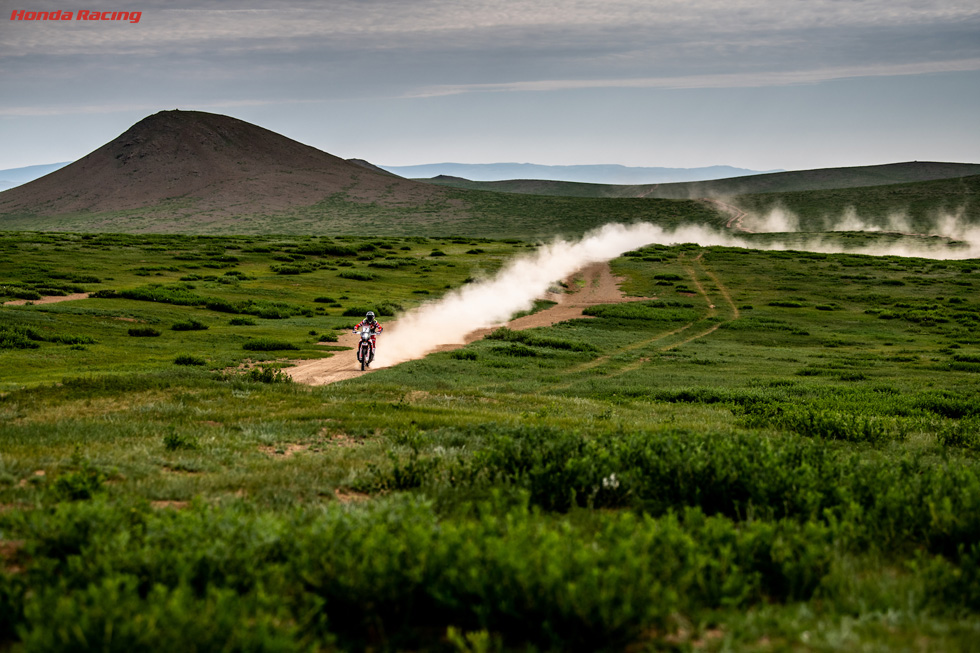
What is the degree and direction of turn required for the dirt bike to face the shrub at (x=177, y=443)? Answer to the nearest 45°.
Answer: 0° — it already faces it

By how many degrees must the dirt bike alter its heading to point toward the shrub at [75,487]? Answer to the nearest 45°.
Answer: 0° — it already faces it

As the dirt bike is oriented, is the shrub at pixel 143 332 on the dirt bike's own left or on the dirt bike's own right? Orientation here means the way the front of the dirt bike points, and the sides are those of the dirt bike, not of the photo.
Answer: on the dirt bike's own right

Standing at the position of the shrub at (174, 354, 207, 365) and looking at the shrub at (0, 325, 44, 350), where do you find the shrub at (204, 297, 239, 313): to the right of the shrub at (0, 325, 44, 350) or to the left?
right

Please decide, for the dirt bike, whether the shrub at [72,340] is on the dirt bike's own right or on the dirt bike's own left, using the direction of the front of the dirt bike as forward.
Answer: on the dirt bike's own right

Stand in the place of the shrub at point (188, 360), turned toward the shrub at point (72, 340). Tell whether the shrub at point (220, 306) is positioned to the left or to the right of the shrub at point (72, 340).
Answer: right

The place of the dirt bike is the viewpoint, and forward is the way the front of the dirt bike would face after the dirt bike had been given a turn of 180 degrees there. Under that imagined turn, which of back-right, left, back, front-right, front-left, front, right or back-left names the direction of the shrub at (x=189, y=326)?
front-left

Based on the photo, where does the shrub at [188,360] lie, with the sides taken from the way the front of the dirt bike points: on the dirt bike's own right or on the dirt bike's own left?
on the dirt bike's own right

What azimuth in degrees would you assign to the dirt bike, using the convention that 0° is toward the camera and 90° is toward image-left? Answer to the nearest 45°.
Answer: approximately 0°

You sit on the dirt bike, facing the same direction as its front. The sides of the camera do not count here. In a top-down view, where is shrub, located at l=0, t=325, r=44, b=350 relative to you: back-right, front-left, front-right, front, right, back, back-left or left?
right

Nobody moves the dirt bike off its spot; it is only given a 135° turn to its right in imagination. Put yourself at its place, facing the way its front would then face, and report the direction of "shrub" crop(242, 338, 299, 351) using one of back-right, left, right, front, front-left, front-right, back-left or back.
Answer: front
